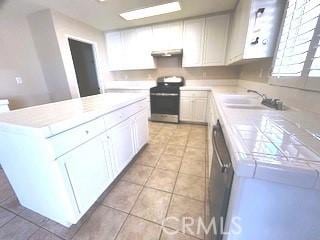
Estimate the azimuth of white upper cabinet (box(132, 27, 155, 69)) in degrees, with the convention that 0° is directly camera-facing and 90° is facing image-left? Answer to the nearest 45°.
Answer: approximately 0°

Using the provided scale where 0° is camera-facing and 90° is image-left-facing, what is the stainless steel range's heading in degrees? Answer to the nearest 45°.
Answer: approximately 0°

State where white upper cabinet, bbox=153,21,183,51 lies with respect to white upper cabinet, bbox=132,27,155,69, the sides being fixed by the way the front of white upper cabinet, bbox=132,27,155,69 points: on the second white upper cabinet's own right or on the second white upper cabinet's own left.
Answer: on the second white upper cabinet's own left

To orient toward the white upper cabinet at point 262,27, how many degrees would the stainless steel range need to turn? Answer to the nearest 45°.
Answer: approximately 45° to its left

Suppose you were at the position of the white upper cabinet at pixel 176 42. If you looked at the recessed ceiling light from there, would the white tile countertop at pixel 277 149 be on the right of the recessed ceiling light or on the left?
left

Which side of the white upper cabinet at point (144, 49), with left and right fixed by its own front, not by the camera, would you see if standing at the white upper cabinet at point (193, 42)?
left

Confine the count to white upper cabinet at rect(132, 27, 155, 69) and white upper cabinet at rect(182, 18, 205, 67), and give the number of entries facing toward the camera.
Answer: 2
